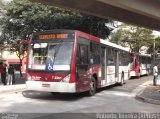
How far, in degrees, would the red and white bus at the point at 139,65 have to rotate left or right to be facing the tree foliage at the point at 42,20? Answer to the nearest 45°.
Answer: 0° — it already faces it

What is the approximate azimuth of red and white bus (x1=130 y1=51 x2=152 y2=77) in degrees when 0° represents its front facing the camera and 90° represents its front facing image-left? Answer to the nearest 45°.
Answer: approximately 45°

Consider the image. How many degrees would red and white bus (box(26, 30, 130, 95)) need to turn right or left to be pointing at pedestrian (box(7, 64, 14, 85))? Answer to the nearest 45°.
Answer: approximately 90° to its right

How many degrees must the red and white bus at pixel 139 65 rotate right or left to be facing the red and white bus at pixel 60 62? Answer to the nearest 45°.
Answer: approximately 45° to its left

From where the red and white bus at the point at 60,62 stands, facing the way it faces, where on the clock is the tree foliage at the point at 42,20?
The tree foliage is roughly at 4 o'clock from the red and white bus.

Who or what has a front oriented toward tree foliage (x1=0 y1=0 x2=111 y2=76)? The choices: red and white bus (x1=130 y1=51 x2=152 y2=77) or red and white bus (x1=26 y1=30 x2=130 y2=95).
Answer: red and white bus (x1=130 y1=51 x2=152 y2=77)

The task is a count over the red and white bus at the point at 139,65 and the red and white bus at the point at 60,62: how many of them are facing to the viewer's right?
0

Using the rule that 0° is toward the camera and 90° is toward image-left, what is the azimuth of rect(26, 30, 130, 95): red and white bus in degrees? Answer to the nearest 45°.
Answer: approximately 45°
